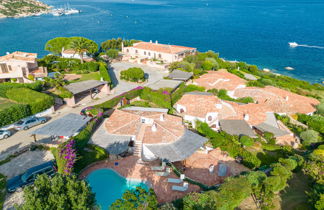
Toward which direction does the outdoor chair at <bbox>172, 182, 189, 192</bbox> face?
to the viewer's left

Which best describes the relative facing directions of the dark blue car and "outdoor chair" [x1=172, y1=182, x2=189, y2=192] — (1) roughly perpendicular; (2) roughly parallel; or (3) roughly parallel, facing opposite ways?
roughly perpendicular

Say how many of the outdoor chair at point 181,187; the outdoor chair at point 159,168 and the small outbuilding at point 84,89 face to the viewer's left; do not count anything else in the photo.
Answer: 2

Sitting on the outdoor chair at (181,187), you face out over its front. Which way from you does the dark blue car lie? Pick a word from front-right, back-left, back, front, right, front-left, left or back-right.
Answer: front

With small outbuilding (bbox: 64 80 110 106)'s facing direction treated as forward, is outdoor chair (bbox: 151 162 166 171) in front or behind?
in front

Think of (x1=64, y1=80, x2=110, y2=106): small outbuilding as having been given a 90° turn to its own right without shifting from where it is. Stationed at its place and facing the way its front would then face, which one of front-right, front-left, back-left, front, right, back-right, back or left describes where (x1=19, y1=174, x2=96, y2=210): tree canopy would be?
front-left

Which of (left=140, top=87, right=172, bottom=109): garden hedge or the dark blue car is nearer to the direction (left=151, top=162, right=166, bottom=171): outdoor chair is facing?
the dark blue car

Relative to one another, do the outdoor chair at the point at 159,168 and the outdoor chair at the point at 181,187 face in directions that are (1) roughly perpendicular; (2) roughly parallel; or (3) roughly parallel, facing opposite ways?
roughly parallel

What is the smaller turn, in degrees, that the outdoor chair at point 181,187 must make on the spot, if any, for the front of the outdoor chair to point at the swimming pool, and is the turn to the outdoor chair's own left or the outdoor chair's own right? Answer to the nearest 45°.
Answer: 0° — it already faces it

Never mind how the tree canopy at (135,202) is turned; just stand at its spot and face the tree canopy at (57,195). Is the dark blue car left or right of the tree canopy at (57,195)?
right
